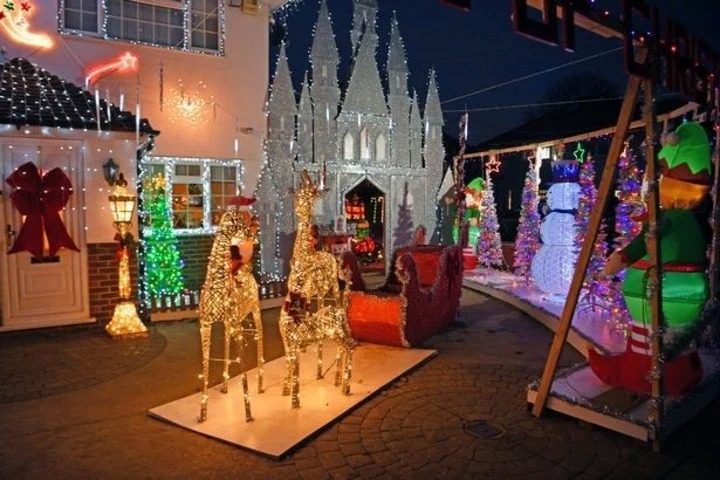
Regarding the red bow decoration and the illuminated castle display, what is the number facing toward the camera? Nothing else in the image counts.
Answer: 2

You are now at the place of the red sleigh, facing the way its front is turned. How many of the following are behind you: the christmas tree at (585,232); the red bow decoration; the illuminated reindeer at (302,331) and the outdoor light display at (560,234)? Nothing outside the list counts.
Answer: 2

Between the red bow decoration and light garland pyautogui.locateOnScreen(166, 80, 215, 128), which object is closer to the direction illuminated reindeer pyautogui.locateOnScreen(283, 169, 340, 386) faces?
the red bow decoration

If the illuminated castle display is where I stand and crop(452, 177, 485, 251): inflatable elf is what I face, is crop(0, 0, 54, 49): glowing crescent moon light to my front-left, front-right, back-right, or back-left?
back-right

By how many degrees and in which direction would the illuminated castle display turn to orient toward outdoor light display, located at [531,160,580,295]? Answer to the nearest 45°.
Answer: approximately 45° to its left

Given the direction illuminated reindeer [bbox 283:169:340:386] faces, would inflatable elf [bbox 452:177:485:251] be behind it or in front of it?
behind

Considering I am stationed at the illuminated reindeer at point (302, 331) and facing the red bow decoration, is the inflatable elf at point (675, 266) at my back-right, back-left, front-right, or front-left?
back-right

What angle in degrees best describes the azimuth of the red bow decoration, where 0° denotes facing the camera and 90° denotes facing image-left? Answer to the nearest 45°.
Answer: approximately 0°

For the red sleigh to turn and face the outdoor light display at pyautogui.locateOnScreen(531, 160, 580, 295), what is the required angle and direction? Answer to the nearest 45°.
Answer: approximately 180°

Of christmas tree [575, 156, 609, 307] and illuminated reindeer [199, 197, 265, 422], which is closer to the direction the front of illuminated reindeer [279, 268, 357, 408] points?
the illuminated reindeer

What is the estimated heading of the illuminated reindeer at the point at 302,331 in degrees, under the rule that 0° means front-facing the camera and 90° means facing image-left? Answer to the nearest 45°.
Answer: approximately 45°

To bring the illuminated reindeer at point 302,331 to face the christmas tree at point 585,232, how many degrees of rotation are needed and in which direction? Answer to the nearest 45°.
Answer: approximately 180°

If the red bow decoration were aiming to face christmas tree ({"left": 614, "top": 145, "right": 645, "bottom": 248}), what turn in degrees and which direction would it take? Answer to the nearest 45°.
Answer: approximately 45° to its left
